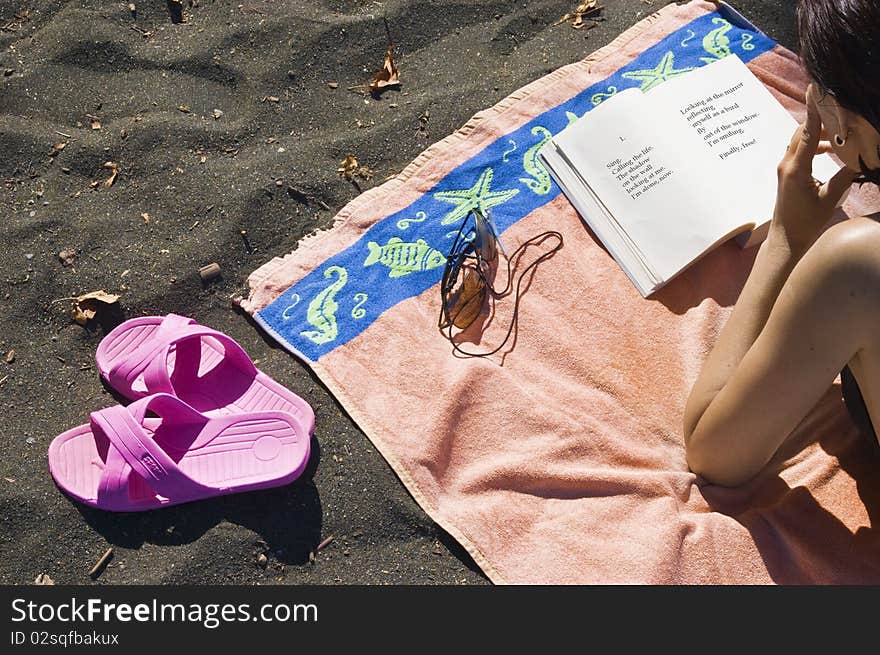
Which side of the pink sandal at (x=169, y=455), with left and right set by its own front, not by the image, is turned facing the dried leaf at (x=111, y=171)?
right

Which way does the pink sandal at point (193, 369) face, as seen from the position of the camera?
facing away from the viewer and to the left of the viewer

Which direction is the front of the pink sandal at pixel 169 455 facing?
to the viewer's left

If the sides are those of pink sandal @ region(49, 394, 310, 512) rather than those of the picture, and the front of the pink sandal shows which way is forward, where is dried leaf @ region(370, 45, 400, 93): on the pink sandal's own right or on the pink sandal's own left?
on the pink sandal's own right

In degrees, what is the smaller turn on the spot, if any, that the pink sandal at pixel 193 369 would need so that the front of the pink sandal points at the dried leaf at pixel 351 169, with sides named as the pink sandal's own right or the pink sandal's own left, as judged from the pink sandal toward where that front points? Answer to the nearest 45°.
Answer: approximately 90° to the pink sandal's own right

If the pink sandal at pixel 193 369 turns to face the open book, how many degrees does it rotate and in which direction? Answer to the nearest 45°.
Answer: approximately 135° to its right
